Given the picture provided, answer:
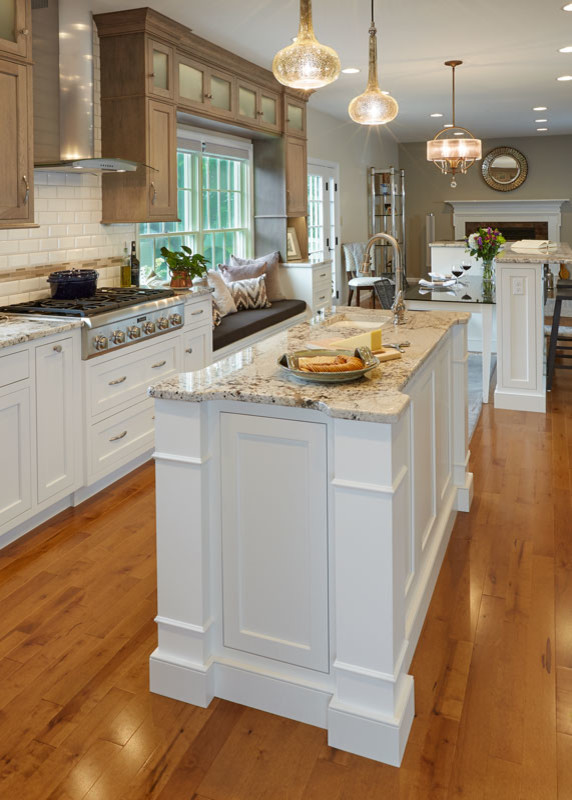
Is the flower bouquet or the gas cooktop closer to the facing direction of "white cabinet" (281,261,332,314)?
the flower bouquet

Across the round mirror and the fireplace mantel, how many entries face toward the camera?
2

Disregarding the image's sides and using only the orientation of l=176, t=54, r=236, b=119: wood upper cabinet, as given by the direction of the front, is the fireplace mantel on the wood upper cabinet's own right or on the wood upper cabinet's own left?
on the wood upper cabinet's own left
